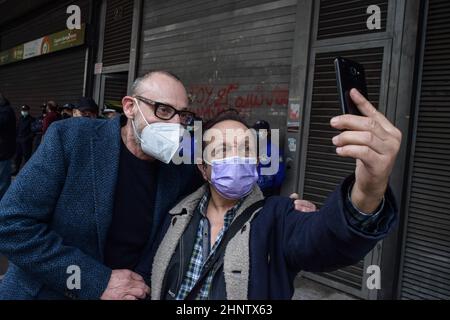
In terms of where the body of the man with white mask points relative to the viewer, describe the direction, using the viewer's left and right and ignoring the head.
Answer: facing the viewer and to the right of the viewer

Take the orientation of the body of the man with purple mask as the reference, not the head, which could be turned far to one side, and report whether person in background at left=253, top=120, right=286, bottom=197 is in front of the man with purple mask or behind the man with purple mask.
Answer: behind

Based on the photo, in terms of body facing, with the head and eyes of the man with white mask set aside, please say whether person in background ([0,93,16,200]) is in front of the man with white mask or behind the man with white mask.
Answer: behind

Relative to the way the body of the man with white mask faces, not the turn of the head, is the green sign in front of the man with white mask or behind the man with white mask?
behind

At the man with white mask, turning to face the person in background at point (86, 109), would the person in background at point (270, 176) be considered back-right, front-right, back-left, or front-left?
front-right

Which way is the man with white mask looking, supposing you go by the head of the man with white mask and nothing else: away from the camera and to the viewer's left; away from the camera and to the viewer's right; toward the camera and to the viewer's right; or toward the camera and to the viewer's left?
toward the camera and to the viewer's right

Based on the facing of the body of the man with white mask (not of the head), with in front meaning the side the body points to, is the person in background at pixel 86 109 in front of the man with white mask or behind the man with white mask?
behind

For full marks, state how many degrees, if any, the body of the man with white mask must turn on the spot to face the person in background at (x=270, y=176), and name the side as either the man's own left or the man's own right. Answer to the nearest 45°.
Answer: approximately 90° to the man's own left

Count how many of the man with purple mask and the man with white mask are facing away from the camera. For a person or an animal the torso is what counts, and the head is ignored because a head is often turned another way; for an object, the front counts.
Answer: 0

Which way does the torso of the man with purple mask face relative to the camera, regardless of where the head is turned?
toward the camera
